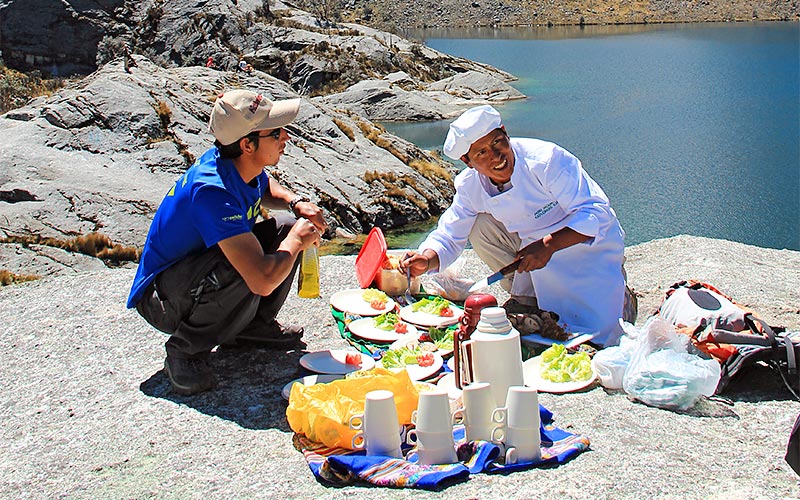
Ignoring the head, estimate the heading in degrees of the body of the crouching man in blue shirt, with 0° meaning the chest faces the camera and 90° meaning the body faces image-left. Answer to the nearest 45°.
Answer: approximately 270°

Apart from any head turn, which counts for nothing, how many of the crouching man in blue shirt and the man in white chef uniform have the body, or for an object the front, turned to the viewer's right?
1

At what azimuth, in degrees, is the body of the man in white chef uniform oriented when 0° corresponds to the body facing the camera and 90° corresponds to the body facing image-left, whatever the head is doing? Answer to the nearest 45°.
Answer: approximately 45°

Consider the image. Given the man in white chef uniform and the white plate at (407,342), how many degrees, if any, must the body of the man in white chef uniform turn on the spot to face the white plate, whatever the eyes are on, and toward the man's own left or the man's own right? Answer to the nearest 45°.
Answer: approximately 45° to the man's own right

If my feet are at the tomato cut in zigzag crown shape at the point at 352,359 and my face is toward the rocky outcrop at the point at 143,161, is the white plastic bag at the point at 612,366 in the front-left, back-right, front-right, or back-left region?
back-right

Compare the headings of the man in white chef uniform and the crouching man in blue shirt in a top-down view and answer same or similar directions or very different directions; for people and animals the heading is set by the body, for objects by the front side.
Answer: very different directions

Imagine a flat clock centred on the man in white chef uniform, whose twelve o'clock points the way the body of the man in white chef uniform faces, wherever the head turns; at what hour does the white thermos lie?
The white thermos is roughly at 11 o'clock from the man in white chef uniform.

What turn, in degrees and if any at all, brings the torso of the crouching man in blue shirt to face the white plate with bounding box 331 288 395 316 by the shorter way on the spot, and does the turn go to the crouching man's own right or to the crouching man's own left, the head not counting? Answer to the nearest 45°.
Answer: approximately 45° to the crouching man's own left

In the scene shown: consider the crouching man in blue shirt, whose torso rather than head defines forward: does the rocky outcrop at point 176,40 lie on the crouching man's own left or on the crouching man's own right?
on the crouching man's own left

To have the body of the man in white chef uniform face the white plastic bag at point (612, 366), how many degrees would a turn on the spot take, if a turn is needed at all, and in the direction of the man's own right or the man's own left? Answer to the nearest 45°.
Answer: approximately 45° to the man's own left

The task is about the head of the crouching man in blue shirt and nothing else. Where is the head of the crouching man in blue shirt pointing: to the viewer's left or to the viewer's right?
to the viewer's right

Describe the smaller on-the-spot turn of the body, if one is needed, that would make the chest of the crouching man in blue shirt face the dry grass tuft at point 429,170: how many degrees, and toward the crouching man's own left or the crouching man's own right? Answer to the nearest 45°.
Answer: approximately 90° to the crouching man's own left

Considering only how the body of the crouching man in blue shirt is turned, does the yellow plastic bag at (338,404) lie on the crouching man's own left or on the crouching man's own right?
on the crouching man's own right
